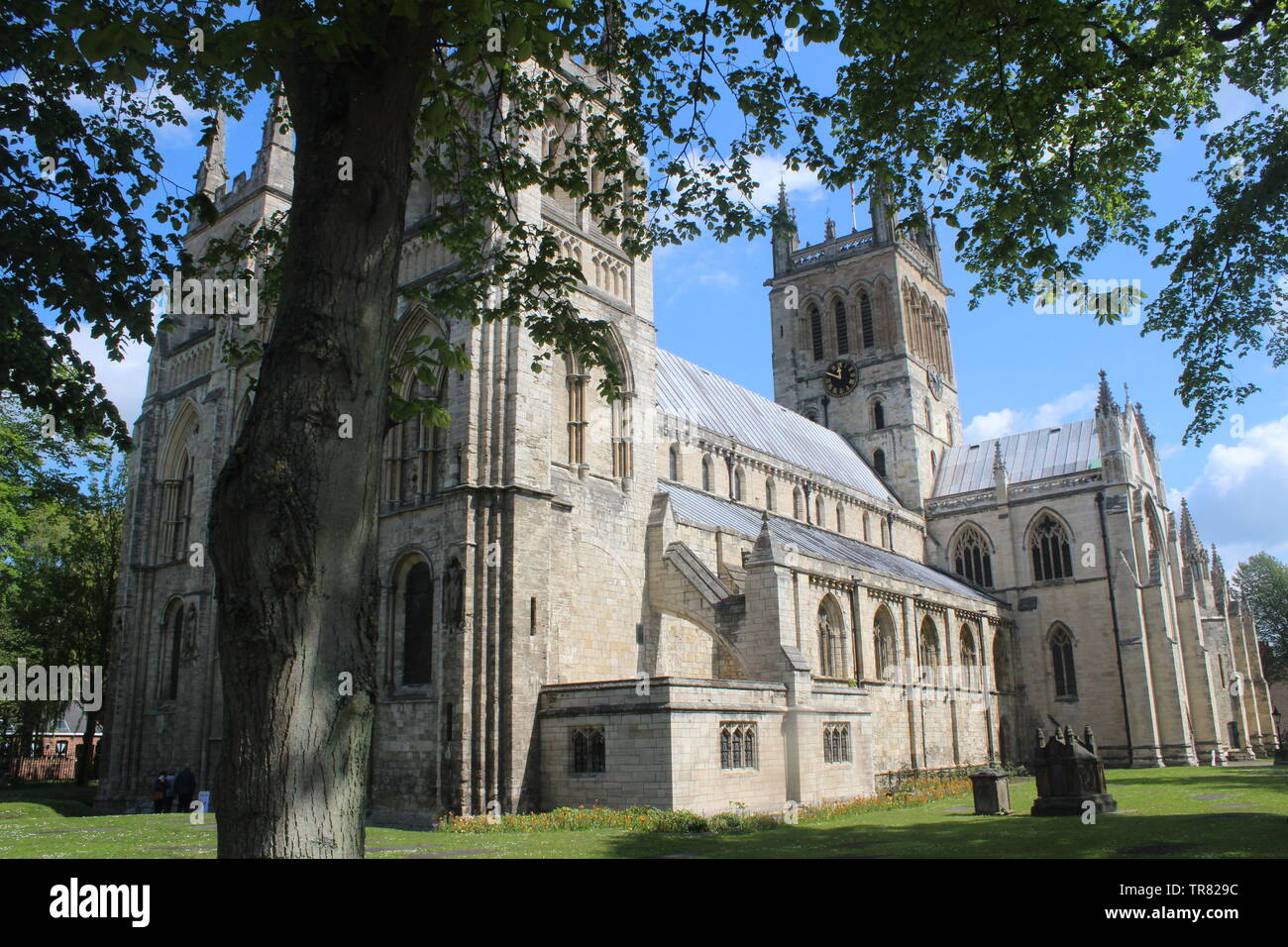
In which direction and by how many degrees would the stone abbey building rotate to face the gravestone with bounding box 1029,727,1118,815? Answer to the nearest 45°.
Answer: approximately 90° to its left

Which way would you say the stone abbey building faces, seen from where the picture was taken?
facing the viewer and to the left of the viewer
